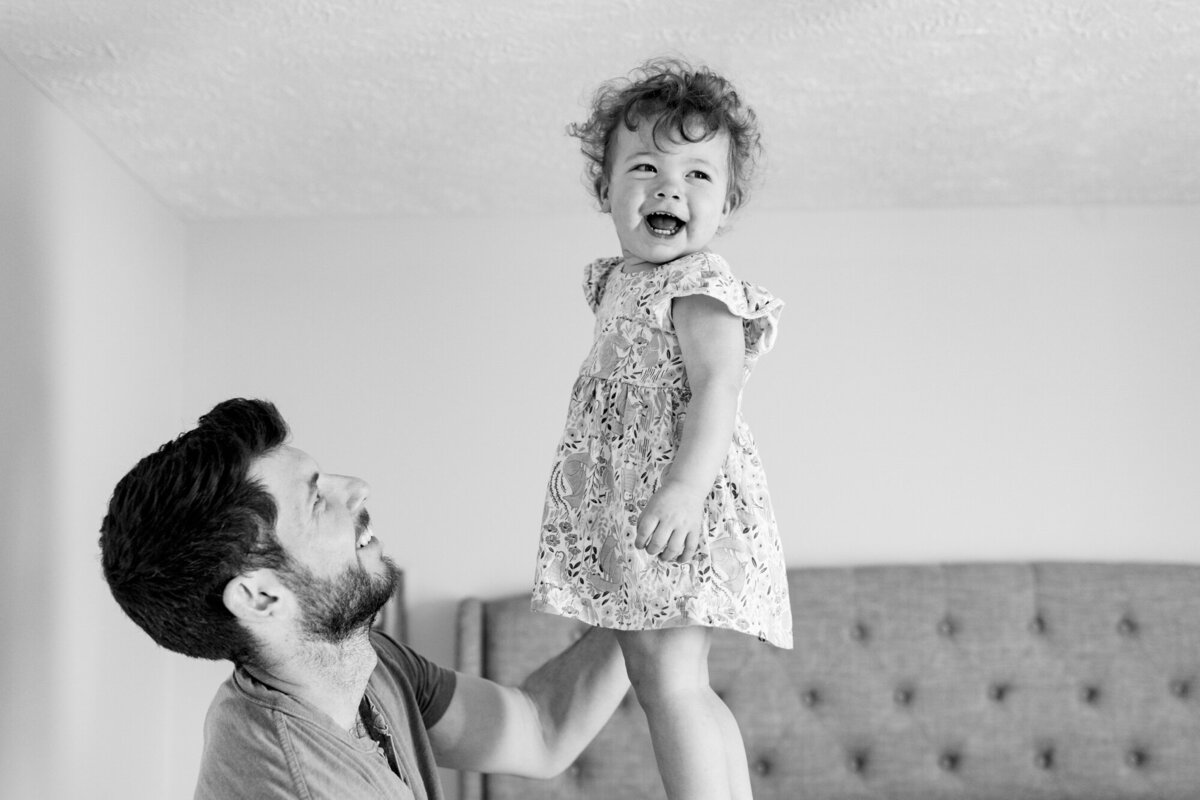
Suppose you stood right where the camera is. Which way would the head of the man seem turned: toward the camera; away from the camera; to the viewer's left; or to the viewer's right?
to the viewer's right

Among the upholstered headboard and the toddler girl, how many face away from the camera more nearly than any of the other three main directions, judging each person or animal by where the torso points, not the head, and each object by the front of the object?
0

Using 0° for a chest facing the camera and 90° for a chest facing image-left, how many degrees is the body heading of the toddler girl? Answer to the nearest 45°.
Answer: approximately 45°

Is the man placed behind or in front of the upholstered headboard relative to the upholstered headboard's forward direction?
in front

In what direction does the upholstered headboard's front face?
toward the camera
